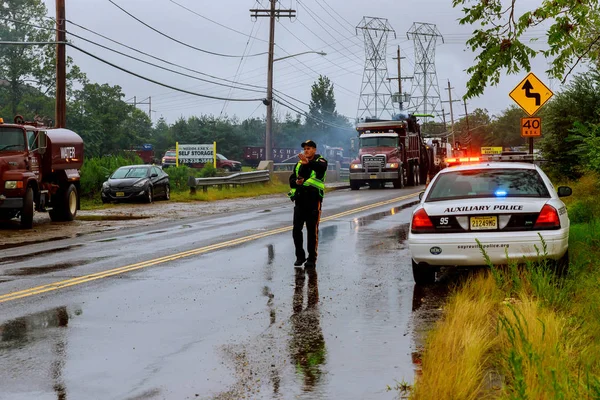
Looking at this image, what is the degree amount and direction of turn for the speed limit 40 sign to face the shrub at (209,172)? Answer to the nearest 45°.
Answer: approximately 135° to its right

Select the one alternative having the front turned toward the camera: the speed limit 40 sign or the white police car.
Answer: the speed limit 40 sign

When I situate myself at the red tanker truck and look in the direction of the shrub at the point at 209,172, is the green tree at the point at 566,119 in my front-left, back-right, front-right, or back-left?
front-right

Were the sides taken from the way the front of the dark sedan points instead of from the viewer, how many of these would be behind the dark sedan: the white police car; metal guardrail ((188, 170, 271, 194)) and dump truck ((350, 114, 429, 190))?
2

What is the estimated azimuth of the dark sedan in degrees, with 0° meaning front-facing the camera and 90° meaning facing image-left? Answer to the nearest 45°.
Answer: approximately 45°

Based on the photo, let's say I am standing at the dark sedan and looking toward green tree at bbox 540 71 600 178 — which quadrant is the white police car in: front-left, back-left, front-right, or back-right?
front-right

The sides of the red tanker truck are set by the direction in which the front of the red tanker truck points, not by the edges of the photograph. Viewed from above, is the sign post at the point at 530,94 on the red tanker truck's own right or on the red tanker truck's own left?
on the red tanker truck's own left

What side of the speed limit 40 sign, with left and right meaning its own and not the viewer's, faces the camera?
front

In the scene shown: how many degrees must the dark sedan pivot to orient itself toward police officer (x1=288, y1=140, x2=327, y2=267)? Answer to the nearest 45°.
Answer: approximately 45° to its left

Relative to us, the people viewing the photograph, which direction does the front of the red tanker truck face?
facing the viewer and to the left of the viewer

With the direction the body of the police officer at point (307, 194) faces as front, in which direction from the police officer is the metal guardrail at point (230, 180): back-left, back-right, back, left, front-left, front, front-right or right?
back-right

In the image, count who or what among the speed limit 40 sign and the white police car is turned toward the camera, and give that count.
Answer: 1

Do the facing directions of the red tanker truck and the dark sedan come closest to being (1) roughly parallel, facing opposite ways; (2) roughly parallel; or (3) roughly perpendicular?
roughly parallel

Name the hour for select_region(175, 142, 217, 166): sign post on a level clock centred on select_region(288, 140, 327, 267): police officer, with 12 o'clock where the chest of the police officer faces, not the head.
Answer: The sign post is roughly at 4 o'clock from the police officer.

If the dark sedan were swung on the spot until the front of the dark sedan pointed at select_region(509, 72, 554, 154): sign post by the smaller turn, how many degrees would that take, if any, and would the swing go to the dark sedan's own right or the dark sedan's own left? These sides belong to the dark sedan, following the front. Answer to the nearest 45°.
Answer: approximately 90° to the dark sedan's own left

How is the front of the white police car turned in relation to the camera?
facing away from the viewer

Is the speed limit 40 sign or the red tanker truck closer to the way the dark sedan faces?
the red tanker truck
